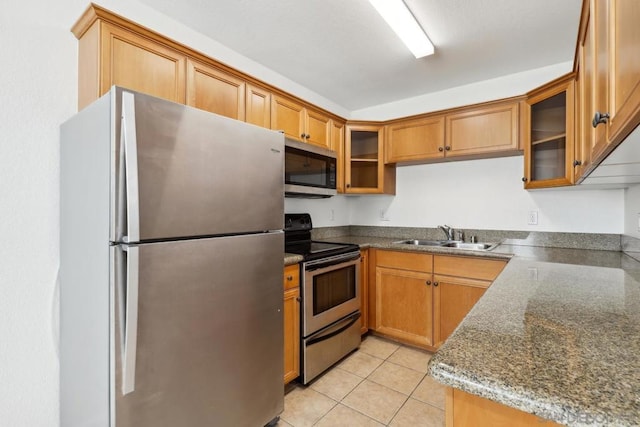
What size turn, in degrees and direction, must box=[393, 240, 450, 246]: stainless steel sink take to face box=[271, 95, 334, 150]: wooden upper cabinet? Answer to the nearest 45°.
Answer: approximately 45° to its right

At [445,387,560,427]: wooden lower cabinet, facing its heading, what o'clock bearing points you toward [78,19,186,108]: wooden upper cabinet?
The wooden upper cabinet is roughly at 12 o'clock from the wooden lower cabinet.

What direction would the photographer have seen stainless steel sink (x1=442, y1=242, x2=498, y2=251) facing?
facing the viewer

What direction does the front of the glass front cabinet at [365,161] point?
toward the camera

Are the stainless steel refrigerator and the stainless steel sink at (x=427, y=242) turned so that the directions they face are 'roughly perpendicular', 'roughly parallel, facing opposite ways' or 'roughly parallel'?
roughly perpendicular

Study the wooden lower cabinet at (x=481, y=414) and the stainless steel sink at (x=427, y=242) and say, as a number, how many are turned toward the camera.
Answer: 1

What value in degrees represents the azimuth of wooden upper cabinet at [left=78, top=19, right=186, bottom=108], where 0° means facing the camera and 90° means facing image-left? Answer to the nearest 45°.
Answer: approximately 315°

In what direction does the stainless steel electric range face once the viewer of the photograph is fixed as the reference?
facing the viewer and to the right of the viewer

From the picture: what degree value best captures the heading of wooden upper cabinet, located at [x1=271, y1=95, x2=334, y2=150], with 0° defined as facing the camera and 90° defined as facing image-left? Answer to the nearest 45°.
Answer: approximately 315°

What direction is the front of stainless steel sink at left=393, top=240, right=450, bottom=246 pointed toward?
toward the camera

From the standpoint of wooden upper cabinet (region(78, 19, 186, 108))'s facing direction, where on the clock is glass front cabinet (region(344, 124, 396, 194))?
The glass front cabinet is roughly at 10 o'clock from the wooden upper cabinet.

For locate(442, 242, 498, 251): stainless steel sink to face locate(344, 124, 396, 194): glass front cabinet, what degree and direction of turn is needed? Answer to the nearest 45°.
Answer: approximately 90° to its right

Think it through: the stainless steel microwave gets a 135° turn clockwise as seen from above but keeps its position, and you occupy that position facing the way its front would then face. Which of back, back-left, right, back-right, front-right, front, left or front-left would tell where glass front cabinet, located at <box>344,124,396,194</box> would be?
back-right
